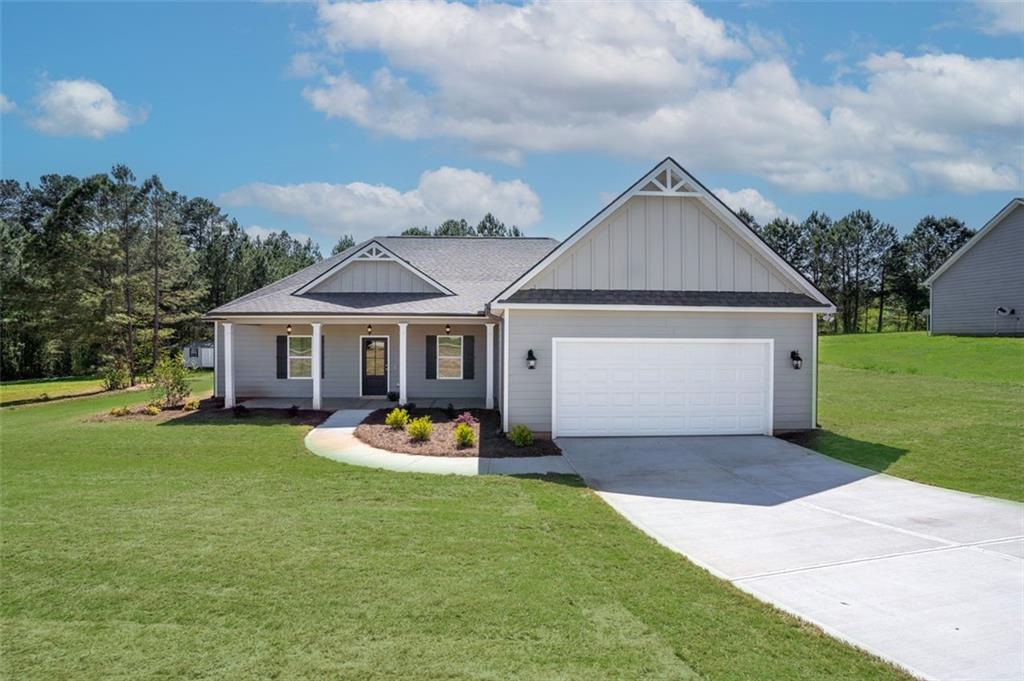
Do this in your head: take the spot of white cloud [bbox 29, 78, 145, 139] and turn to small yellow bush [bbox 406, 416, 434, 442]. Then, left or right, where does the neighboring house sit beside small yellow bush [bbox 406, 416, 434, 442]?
left

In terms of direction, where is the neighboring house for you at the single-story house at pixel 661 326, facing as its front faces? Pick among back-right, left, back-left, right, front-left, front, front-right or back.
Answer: back-left

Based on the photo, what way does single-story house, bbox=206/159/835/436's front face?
toward the camera

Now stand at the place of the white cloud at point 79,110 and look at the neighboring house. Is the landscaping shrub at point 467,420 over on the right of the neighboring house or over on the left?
right

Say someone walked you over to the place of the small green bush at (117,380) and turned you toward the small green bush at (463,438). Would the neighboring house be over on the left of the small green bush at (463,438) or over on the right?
left

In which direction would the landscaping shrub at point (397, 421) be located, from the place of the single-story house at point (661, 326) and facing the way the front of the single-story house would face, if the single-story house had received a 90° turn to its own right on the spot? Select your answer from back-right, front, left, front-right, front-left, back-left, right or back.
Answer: front

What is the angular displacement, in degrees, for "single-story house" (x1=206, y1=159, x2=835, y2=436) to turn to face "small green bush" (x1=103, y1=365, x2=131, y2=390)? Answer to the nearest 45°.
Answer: approximately 135° to its right

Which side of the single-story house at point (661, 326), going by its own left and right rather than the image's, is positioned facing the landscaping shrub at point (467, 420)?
front

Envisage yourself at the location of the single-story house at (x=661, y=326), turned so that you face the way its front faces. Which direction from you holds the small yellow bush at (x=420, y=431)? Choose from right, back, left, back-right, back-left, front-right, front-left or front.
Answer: right
